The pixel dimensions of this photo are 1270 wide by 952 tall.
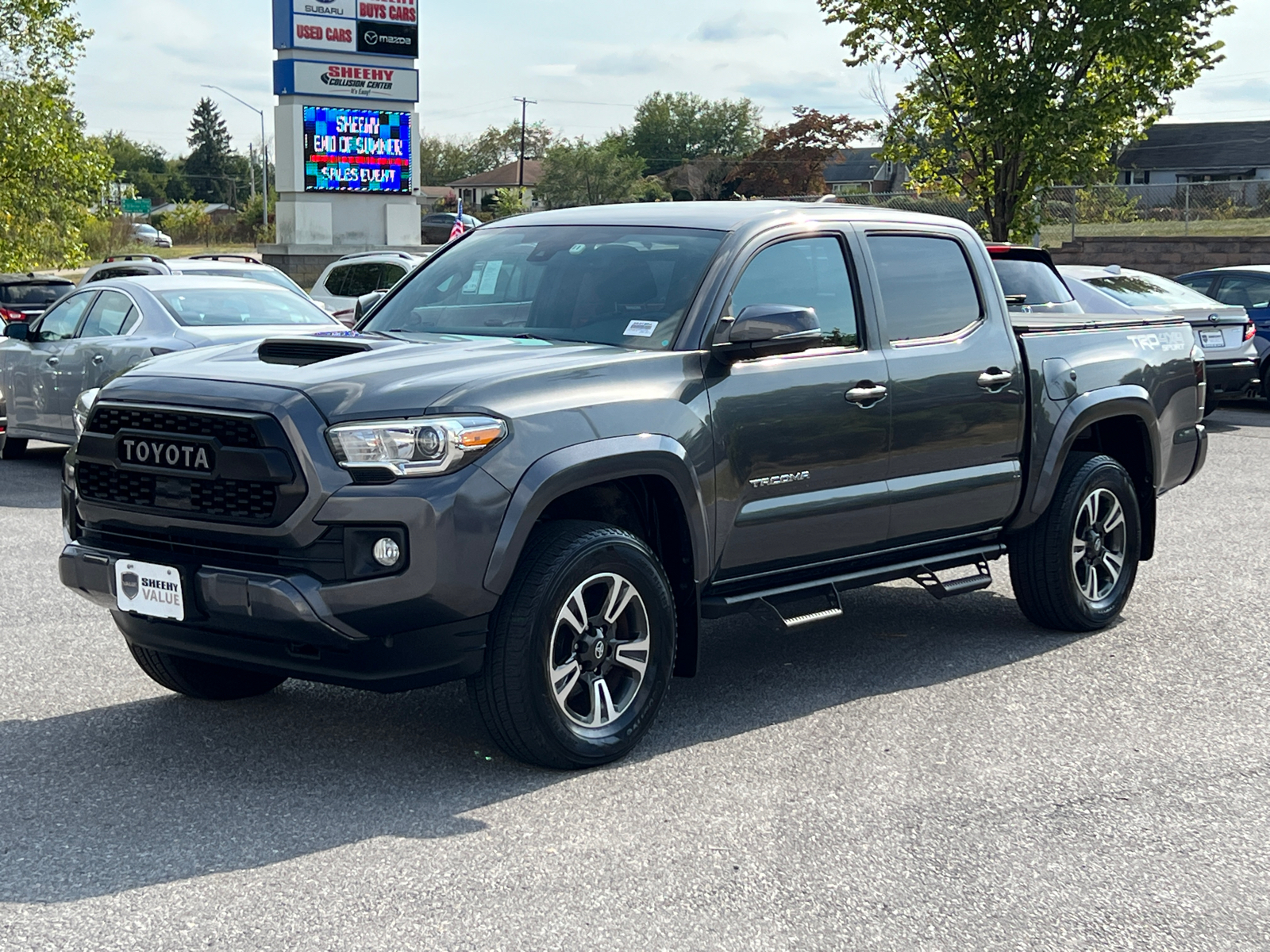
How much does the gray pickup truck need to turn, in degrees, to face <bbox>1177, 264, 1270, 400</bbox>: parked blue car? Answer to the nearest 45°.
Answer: approximately 180°

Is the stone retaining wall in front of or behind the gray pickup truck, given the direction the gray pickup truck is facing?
behind

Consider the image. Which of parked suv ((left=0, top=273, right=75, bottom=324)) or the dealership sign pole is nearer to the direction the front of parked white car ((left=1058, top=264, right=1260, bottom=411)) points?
the dealership sign pole

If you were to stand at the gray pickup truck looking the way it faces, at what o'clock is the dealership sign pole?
The dealership sign pole is roughly at 4 o'clock from the gray pickup truck.

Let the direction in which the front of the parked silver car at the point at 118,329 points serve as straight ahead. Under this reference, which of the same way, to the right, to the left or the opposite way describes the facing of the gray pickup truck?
to the left

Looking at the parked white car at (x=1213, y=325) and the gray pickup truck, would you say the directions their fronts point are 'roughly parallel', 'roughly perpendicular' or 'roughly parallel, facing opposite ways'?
roughly perpendicular

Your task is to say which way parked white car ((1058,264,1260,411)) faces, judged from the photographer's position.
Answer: facing away from the viewer and to the left of the viewer

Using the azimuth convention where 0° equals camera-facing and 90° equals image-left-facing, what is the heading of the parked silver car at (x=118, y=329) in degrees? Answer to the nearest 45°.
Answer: approximately 135°

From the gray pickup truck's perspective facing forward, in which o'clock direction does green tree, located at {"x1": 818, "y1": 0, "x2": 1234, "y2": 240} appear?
The green tree is roughly at 5 o'clock from the gray pickup truck.

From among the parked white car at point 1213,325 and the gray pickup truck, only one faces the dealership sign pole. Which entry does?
the parked white car

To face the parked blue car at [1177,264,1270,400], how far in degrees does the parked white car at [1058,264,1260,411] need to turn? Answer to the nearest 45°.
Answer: approximately 45° to its right

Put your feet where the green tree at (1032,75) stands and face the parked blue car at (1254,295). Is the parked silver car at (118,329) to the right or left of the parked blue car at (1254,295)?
right

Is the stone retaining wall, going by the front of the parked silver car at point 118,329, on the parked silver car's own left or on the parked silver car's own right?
on the parked silver car's own right

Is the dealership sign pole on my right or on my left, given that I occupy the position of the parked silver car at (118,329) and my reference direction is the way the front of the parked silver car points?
on my right
